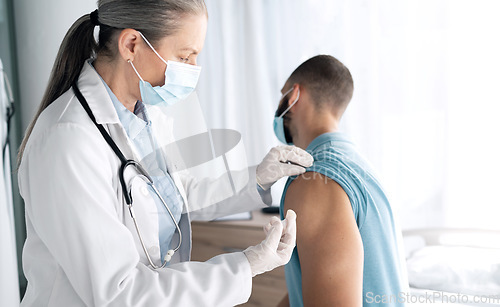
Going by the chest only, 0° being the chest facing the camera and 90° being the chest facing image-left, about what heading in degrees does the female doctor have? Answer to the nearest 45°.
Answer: approximately 270°

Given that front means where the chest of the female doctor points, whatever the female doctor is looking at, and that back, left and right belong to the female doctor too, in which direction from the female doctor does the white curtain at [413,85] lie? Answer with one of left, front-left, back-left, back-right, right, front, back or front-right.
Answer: front-left

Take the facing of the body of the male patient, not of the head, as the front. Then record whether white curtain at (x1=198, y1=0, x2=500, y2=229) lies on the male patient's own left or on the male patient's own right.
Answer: on the male patient's own right

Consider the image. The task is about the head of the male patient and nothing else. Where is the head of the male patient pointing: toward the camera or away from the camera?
away from the camera

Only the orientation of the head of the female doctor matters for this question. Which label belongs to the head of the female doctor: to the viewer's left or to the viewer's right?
to the viewer's right
